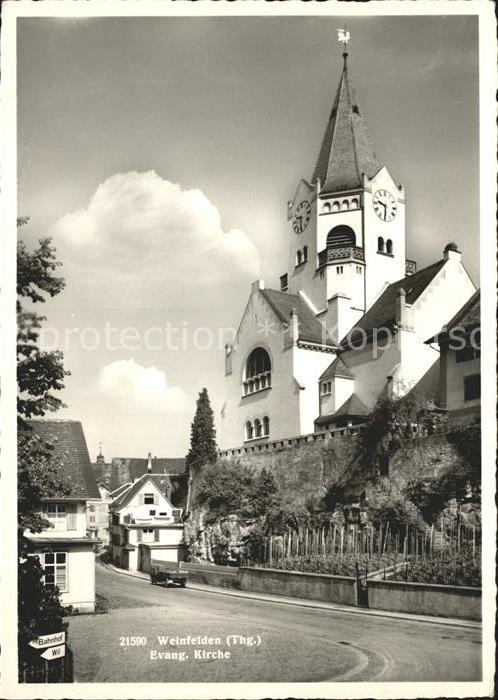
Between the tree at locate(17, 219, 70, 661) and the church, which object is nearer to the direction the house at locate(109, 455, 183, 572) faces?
the tree

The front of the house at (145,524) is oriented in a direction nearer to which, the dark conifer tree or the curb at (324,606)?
the curb

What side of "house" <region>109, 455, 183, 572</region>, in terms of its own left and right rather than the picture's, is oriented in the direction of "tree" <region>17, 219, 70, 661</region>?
front

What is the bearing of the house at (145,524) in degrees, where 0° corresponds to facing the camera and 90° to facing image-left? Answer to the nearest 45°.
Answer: approximately 0°

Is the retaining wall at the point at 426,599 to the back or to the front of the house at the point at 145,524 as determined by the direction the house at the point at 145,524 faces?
to the front

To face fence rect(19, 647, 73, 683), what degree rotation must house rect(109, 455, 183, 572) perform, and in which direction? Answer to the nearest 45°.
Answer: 0° — it already faces it

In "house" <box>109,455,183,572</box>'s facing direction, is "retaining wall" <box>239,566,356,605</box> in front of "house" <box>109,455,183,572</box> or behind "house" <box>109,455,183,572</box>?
in front
